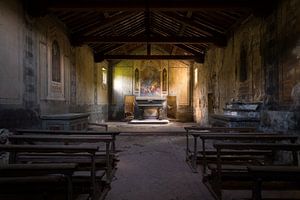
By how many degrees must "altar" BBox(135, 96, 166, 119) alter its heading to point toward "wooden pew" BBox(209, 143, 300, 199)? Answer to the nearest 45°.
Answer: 0° — it already faces it

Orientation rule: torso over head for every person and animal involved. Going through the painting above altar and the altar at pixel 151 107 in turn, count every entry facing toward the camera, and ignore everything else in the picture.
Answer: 2

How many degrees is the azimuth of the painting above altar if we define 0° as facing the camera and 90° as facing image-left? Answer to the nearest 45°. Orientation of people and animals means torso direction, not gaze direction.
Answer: approximately 0°

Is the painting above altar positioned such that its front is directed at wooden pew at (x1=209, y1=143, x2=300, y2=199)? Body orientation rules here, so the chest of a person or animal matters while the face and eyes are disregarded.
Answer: yes

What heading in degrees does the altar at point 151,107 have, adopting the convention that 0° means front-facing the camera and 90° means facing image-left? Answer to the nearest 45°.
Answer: approximately 0°
